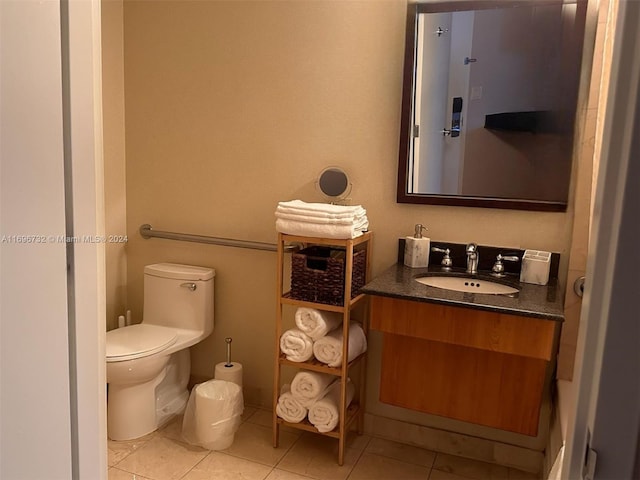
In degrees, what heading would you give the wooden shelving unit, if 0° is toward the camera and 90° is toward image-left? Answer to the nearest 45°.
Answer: approximately 45°

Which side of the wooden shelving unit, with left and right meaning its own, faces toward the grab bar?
right

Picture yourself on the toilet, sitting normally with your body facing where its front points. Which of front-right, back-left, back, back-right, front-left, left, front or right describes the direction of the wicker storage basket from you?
left

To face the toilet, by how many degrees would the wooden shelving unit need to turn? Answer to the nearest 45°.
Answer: approximately 45° to its right

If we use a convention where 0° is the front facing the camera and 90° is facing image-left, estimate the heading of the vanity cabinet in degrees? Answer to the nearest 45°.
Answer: approximately 45°

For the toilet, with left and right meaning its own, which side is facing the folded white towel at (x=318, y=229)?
left

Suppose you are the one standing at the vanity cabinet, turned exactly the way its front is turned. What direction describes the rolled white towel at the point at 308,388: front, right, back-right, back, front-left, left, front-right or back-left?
front-right

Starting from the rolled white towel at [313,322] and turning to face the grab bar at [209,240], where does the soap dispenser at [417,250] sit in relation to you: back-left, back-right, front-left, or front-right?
back-right

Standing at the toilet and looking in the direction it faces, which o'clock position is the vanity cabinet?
The vanity cabinet is roughly at 9 o'clock from the toilet.

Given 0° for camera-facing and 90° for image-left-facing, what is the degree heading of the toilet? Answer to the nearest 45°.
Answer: approximately 45°

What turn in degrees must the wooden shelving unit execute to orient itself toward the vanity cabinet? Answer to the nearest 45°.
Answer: approximately 90° to its left
